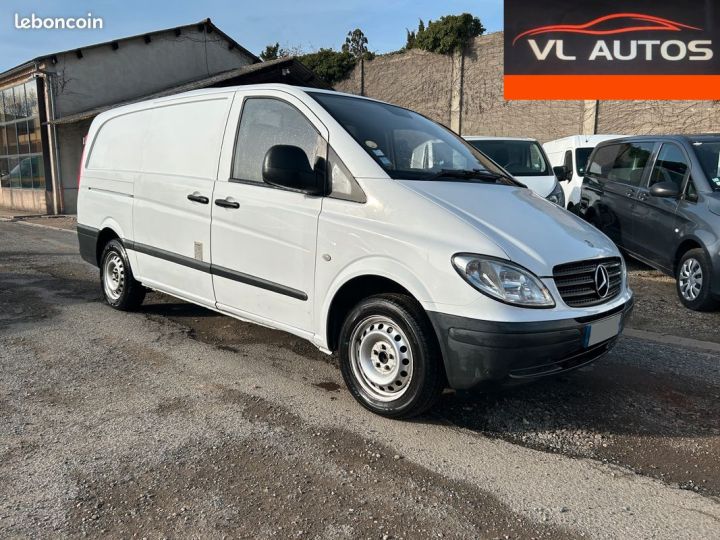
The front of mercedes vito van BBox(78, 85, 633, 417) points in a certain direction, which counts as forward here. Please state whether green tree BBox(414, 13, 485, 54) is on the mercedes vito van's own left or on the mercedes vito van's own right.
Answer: on the mercedes vito van's own left

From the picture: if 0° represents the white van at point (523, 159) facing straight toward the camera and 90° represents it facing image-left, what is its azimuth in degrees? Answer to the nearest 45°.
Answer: approximately 0°

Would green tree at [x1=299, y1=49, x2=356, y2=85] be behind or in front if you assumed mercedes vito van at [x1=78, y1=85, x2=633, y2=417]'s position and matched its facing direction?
behind

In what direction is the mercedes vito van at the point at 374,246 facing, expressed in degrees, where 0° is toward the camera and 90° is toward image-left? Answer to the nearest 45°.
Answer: approximately 315°

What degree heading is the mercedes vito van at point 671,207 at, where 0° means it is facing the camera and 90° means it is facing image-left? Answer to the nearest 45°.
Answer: approximately 315°

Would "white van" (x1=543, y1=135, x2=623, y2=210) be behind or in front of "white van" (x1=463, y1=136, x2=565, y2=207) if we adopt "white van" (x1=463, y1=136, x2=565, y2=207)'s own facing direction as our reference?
behind
